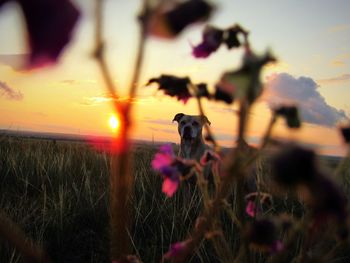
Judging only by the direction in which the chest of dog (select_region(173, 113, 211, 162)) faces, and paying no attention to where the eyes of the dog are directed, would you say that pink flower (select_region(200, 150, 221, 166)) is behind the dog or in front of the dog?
in front

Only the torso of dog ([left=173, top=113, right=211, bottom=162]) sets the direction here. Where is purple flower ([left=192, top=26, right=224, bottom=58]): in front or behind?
in front

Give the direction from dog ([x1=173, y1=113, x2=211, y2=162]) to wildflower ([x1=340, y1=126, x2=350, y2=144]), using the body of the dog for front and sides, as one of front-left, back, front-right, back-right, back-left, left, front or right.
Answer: front

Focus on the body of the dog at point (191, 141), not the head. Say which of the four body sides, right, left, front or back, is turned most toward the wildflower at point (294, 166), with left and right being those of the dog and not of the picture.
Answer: front

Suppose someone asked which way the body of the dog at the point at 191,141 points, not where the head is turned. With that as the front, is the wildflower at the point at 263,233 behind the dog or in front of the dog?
in front

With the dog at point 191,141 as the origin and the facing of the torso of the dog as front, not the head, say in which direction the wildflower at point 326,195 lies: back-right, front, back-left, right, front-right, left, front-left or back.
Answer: front

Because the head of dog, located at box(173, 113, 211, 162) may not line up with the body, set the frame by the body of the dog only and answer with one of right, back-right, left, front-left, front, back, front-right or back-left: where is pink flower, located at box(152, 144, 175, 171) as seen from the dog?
front

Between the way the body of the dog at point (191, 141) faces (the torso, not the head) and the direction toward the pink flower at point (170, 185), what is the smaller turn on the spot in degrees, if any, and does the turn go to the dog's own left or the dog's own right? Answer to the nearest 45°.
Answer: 0° — it already faces it

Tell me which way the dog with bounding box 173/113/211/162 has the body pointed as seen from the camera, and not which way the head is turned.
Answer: toward the camera

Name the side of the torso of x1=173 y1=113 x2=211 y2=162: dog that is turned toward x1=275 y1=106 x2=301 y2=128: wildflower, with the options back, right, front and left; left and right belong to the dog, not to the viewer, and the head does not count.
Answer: front

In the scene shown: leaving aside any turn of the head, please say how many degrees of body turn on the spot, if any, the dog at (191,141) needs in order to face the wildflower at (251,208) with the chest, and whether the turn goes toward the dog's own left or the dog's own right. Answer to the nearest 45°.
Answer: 0° — it already faces it

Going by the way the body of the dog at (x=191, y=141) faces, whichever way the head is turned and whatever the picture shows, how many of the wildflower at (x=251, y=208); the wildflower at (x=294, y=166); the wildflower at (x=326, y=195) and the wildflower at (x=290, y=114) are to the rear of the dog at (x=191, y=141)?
0
